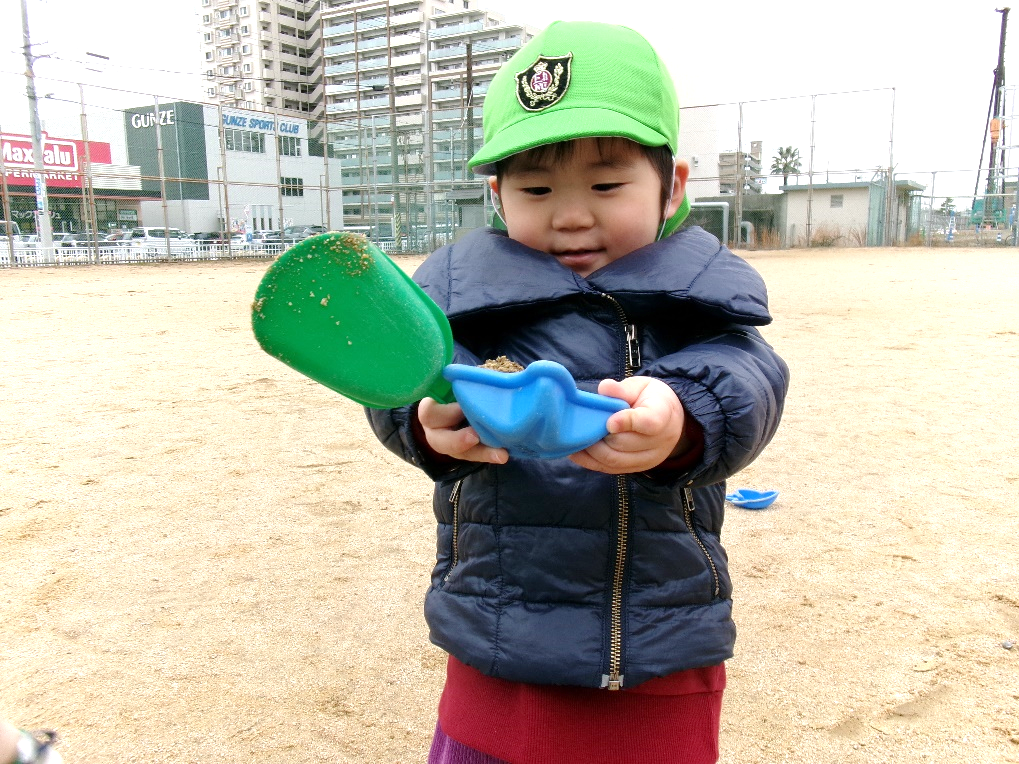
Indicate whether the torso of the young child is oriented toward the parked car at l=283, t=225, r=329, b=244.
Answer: no

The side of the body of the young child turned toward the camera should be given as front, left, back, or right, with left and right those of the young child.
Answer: front

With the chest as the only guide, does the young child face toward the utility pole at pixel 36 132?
no

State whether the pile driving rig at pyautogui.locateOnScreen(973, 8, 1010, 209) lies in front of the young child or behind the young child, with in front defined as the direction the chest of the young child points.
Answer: behind

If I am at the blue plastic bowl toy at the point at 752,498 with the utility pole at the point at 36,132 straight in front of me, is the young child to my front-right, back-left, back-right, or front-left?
back-left

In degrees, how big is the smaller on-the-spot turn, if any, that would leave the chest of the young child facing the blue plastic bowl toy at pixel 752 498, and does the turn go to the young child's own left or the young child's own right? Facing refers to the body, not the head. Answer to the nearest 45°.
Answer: approximately 180°

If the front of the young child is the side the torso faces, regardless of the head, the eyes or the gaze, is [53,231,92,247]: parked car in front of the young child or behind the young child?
behind

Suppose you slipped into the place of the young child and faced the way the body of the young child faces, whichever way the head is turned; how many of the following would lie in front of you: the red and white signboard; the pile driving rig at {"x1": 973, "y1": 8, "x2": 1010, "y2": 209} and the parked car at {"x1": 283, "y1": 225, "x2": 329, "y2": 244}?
0

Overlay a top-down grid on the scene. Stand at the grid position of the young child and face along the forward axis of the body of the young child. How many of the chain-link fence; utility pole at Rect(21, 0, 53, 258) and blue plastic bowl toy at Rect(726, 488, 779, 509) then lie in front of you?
0

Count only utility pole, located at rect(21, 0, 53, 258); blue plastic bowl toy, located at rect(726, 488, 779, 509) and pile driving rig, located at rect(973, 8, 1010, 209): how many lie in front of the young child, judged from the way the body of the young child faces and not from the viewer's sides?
0

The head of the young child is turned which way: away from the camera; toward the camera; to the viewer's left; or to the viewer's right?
toward the camera

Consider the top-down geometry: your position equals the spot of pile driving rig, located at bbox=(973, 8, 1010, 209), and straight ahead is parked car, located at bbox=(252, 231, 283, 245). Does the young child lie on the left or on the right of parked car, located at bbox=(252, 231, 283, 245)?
left

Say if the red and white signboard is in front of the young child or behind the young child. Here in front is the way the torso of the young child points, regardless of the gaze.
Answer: behind

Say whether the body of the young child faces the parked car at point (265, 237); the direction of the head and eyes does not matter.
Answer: no
